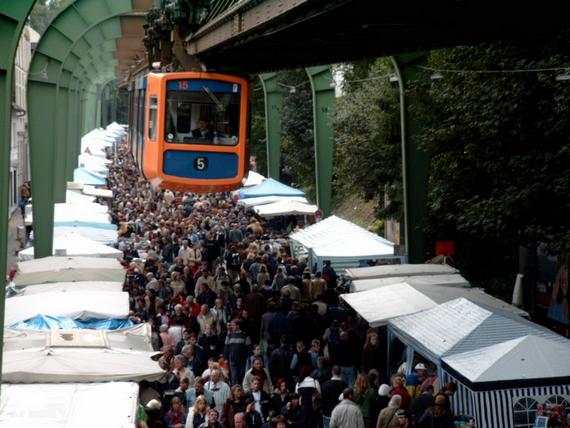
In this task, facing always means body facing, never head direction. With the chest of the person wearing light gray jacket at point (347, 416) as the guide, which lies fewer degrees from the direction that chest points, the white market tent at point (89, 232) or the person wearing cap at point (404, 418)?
the white market tent

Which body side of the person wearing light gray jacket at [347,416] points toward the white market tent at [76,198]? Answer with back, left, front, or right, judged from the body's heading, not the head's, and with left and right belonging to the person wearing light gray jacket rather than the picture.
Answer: front

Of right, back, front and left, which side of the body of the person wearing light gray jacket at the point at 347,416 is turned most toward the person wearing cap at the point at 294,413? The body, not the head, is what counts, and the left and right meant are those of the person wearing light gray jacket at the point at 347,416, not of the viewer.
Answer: left

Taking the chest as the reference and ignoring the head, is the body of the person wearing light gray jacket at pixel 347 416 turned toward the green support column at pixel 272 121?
yes

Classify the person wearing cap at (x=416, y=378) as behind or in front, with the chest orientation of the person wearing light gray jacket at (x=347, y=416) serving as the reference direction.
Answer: in front

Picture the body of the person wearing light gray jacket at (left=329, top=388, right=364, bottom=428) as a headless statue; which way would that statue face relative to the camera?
away from the camera

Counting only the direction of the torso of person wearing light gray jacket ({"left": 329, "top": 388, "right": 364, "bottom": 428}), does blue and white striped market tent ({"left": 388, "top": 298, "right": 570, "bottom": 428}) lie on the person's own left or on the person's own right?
on the person's own right

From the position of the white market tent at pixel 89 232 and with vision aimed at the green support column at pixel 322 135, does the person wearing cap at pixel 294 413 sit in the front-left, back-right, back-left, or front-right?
back-right

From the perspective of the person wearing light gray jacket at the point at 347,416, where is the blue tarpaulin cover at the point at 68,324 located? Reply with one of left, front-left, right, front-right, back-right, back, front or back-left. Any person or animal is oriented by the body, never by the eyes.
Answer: front-left

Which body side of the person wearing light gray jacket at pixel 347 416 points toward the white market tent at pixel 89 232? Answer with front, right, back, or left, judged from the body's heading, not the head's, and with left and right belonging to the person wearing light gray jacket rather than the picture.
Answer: front

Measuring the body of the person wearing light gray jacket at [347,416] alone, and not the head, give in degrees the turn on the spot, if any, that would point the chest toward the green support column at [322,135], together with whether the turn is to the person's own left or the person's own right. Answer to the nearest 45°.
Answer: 0° — they already face it
